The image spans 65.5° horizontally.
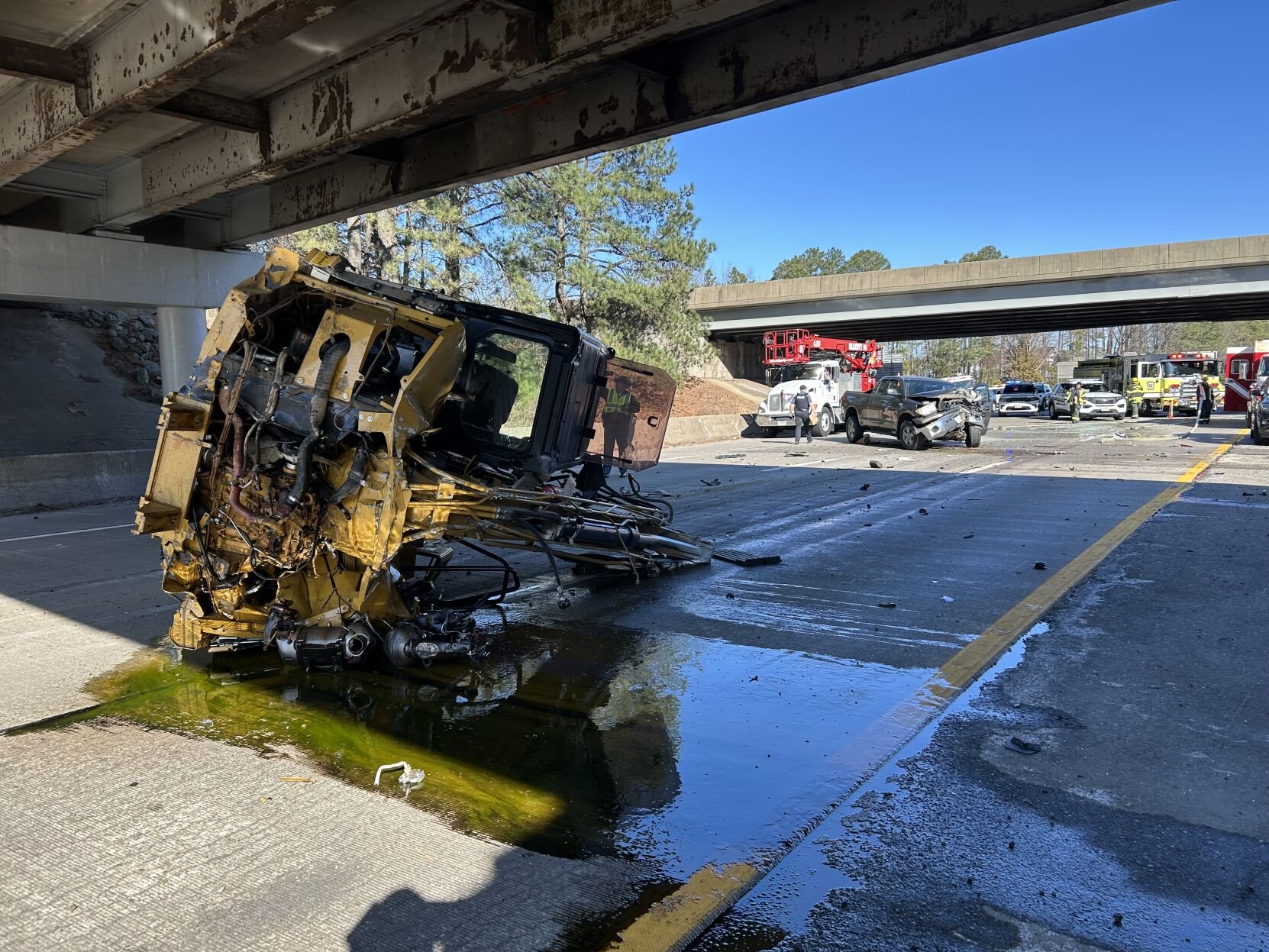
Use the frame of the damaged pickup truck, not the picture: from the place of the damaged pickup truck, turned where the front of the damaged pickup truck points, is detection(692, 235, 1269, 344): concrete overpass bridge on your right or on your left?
on your left

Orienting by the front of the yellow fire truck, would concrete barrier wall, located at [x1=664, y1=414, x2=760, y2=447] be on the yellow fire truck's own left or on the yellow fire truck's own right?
on the yellow fire truck's own right

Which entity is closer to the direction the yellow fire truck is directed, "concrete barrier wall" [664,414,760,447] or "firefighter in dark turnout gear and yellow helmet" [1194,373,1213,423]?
the firefighter in dark turnout gear and yellow helmet

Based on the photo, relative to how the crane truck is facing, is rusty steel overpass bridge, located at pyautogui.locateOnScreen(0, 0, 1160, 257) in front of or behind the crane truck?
in front

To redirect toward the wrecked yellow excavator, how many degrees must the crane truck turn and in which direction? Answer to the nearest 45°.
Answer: approximately 45° to its left

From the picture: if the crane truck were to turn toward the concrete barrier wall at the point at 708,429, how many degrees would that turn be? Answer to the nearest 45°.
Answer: approximately 45° to its right

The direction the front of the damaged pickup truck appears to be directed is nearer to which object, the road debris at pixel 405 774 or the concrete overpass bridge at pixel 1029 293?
the road debris

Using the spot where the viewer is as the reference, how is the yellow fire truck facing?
facing the viewer and to the right of the viewer

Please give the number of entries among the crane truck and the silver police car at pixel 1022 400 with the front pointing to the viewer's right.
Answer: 0

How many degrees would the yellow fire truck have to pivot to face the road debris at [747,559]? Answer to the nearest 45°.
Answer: approximately 45° to its right

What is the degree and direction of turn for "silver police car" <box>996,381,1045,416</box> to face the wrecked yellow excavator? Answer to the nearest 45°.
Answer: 0° — it already faces it
